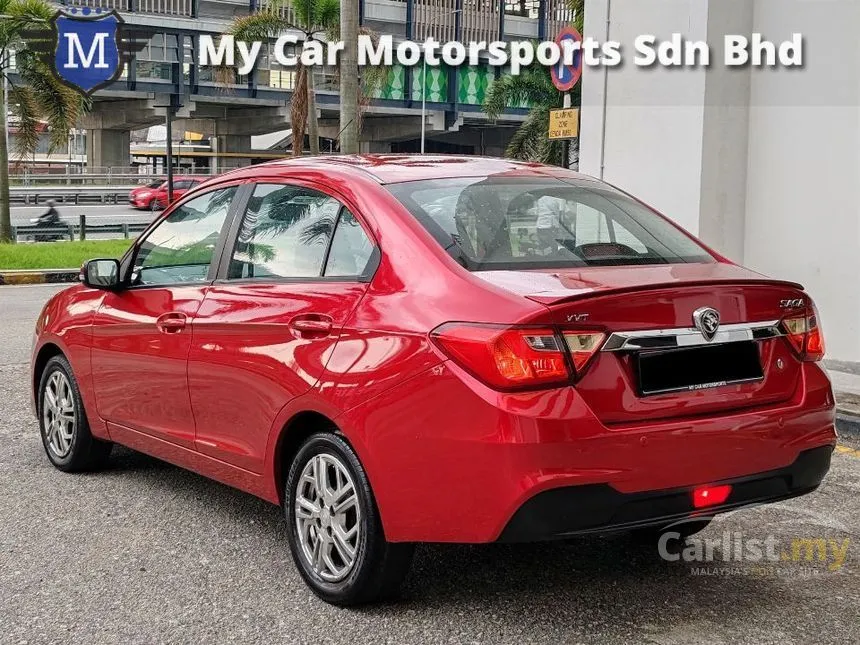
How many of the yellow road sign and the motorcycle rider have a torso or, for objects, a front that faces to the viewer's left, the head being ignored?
1

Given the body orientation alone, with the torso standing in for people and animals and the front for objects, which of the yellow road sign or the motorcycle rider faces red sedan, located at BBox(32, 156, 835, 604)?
the yellow road sign

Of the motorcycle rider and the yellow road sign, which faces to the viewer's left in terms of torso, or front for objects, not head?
the motorcycle rider

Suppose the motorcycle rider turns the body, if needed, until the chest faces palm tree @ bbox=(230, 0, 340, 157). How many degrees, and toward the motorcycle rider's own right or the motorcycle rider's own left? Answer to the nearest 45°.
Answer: approximately 180°

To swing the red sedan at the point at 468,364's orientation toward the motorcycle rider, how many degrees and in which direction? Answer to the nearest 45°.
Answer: approximately 45° to its right

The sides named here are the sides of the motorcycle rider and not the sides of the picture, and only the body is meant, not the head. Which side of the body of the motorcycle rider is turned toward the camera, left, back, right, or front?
left

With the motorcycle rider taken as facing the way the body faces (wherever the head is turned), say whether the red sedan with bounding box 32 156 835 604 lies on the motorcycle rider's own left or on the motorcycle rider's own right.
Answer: on the motorcycle rider's own left

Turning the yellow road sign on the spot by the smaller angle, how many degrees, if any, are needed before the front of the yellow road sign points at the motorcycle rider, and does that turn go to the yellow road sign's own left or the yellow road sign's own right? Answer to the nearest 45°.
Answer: approximately 135° to the yellow road sign's own right

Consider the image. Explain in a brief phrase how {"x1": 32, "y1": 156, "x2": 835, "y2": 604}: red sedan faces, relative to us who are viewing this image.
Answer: facing away from the viewer and to the left of the viewer
